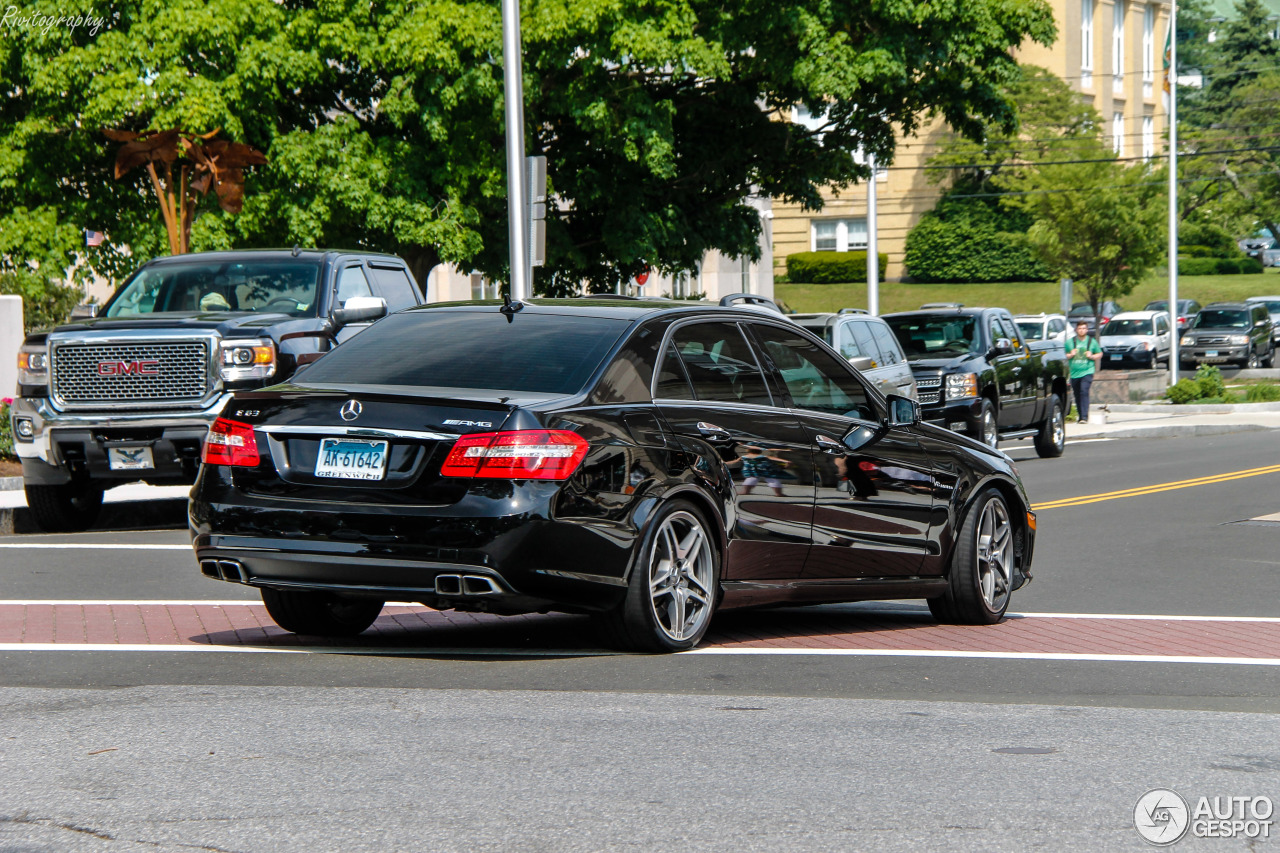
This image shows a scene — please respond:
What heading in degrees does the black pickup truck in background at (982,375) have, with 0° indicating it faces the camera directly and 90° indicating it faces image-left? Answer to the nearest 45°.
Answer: approximately 45°

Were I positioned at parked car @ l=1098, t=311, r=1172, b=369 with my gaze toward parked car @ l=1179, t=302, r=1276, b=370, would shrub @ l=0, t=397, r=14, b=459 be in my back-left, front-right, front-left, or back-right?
back-right

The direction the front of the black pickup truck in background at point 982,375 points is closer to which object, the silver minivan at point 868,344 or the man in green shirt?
the silver minivan

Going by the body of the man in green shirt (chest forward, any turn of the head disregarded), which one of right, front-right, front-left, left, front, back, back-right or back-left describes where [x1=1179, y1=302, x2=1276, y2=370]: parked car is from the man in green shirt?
back

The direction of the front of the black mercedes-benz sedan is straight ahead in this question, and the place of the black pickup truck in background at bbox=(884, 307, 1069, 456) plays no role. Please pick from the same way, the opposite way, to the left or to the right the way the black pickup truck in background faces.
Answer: the opposite way

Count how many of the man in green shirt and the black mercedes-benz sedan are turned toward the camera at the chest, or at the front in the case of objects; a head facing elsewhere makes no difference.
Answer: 1

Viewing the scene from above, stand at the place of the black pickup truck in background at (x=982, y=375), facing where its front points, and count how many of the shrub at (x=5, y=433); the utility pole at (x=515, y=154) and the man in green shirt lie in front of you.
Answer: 2

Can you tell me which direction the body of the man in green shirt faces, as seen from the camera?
toward the camera

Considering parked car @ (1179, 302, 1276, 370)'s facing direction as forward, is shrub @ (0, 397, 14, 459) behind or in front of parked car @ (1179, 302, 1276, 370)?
in front

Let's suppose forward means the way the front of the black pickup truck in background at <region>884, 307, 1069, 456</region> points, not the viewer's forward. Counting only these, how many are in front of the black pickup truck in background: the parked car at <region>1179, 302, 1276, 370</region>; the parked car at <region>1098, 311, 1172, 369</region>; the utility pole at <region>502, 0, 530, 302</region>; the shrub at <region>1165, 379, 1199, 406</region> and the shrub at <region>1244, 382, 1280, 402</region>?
1

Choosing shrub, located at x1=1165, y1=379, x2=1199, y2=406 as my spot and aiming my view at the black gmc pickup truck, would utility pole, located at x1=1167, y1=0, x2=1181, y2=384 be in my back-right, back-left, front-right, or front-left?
back-right

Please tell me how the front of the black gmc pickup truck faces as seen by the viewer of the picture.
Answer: facing the viewer and to the left of the viewer

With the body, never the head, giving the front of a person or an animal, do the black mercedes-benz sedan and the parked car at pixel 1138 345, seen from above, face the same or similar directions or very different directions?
very different directions
